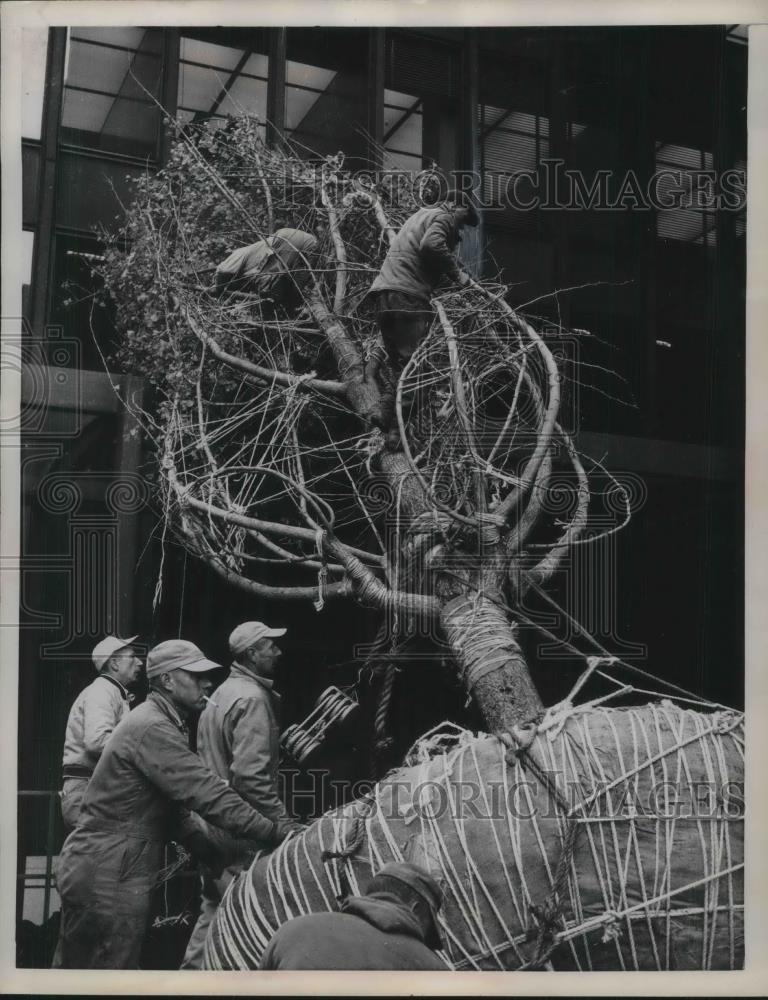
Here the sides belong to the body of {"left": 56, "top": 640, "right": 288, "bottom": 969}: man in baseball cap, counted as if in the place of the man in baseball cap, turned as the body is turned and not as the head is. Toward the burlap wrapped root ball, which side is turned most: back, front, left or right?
front

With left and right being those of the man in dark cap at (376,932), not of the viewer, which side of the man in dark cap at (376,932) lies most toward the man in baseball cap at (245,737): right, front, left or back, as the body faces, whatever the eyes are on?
left

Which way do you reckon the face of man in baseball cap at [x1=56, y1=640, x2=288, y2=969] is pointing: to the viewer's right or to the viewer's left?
to the viewer's right

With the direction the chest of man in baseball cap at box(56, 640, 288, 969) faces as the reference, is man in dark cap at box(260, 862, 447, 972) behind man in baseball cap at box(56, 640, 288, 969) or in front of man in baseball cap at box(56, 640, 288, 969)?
in front

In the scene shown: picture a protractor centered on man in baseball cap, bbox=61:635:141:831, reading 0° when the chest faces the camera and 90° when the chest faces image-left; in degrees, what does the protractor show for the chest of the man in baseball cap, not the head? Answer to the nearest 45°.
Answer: approximately 270°

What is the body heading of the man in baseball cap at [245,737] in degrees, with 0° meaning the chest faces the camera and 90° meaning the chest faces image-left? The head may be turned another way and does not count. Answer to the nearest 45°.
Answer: approximately 270°

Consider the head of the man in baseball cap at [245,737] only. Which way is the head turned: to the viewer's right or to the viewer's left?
to the viewer's right

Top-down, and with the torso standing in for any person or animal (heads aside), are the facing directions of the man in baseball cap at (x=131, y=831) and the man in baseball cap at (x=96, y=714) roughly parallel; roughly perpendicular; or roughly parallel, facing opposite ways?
roughly parallel

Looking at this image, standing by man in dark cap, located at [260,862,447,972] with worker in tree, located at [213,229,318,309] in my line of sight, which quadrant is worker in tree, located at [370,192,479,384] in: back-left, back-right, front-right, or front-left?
front-right

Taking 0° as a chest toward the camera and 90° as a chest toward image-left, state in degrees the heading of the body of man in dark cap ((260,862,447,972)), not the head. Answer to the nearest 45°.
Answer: approximately 225°

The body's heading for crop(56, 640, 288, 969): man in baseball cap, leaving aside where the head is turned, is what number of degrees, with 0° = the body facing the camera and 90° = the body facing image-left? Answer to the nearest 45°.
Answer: approximately 270°

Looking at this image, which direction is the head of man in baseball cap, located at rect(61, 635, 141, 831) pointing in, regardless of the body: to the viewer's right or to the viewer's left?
to the viewer's right

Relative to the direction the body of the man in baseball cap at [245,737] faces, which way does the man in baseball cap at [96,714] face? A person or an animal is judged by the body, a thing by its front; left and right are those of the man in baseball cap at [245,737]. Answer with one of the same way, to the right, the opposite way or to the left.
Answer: the same way

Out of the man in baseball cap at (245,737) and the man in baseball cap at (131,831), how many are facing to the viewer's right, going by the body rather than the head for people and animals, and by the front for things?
2
